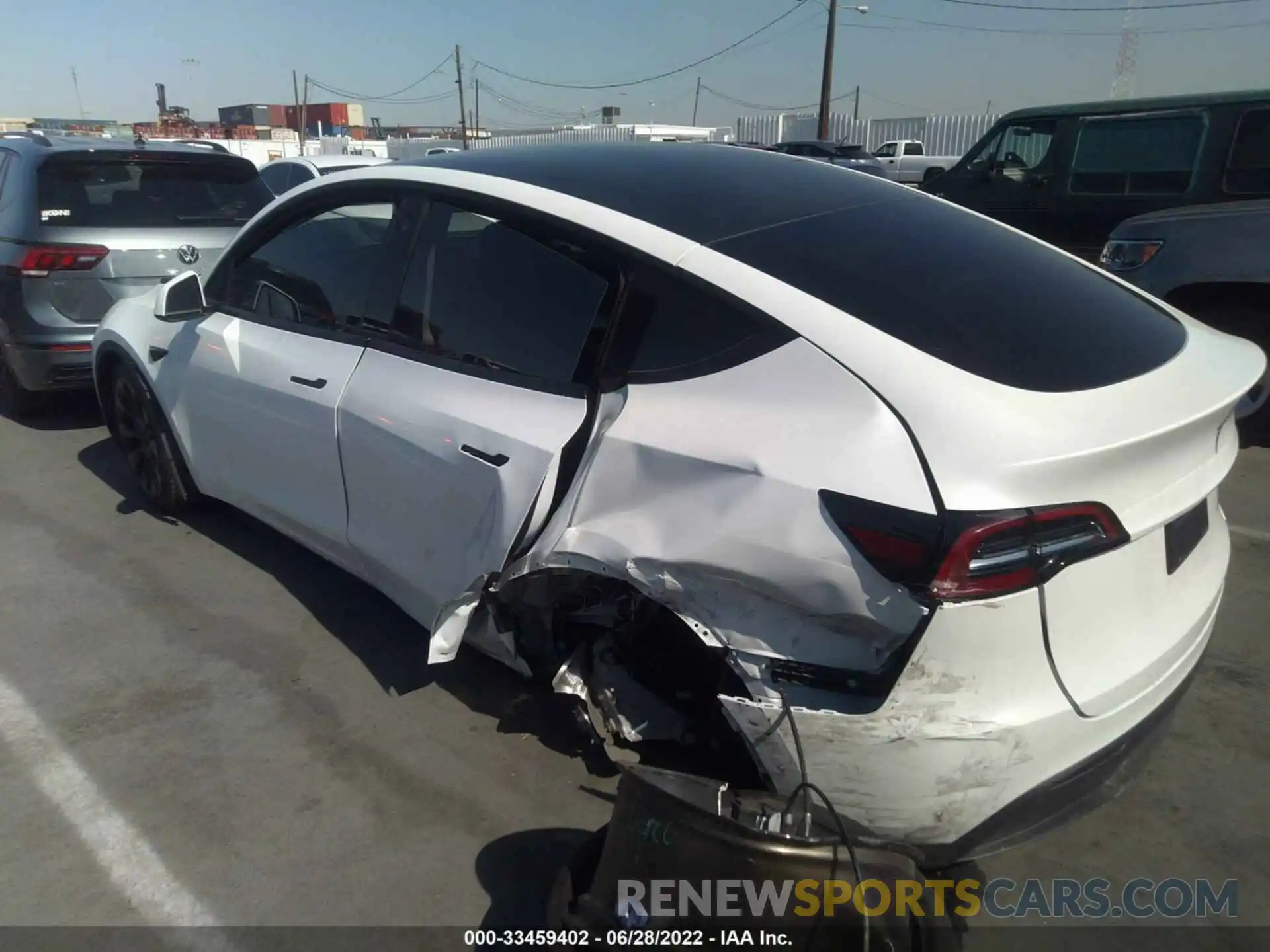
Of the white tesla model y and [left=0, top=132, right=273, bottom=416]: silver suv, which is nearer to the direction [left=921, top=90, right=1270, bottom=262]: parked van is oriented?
the silver suv

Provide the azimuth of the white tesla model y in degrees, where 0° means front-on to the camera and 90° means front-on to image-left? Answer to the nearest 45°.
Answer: approximately 135°

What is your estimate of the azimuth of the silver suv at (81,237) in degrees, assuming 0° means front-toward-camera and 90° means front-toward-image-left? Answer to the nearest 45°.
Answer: approximately 135°

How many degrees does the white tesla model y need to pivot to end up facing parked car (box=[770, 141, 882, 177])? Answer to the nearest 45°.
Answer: approximately 45° to its right

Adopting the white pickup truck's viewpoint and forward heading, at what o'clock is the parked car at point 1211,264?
The parked car is roughly at 9 o'clock from the white pickup truck.

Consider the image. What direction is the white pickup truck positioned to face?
to the viewer's left

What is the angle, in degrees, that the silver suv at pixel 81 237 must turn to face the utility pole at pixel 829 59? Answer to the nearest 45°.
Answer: approximately 90° to its right

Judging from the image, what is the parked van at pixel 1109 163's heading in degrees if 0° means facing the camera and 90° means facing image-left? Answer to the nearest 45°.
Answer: approximately 90°
